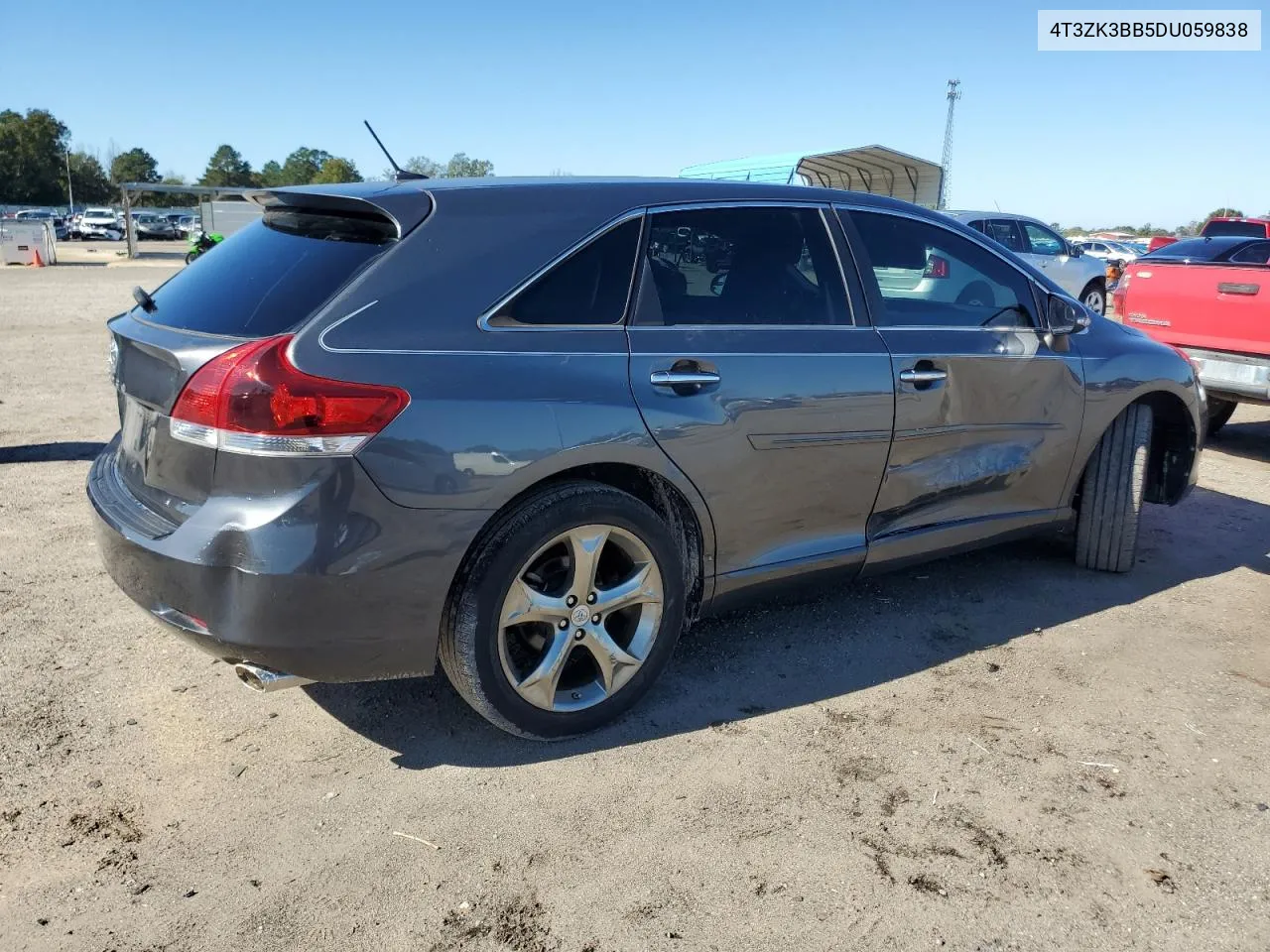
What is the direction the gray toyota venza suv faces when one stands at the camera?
facing away from the viewer and to the right of the viewer

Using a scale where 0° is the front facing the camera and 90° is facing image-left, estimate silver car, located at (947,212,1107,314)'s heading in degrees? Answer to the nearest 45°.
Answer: approximately 270°

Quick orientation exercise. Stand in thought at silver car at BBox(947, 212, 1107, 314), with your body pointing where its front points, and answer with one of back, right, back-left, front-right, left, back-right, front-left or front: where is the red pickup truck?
right

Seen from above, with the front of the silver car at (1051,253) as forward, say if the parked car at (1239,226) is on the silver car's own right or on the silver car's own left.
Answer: on the silver car's own left

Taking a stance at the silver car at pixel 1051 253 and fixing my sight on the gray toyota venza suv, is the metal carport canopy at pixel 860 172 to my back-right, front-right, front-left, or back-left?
back-right

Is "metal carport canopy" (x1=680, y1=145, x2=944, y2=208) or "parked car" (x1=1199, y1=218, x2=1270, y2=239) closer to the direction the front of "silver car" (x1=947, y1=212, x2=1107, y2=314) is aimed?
the parked car

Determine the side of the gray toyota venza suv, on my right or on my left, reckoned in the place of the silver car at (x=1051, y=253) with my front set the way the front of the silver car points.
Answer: on my right

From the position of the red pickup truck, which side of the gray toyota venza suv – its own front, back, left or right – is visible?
front

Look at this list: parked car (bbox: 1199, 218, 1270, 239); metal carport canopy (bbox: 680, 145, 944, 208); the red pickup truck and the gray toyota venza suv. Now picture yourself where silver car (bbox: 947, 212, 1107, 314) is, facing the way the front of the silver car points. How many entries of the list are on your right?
2

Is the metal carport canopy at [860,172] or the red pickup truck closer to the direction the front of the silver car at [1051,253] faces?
the red pickup truck

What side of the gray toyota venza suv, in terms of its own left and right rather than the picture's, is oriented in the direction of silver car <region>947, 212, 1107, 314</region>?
front

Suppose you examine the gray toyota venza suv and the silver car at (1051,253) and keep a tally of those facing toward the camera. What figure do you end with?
0
